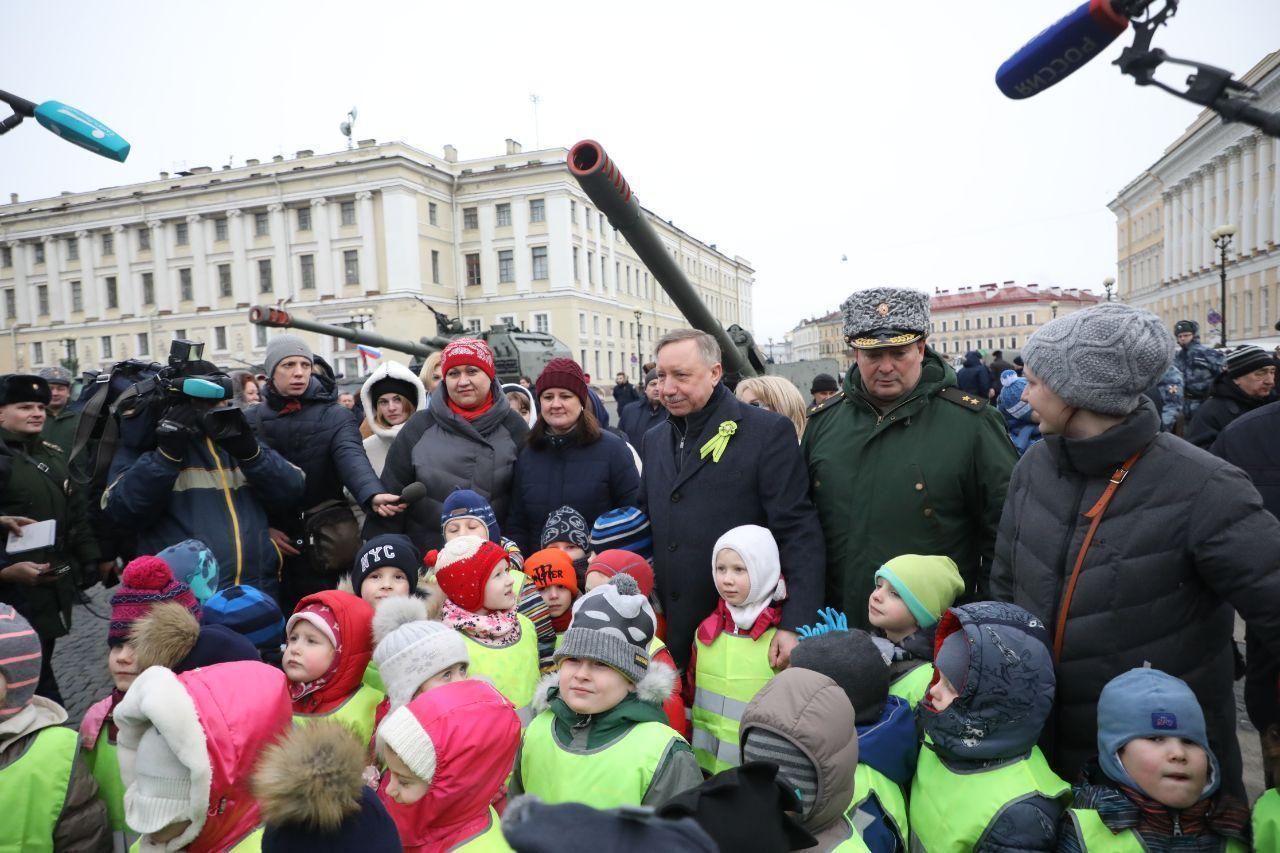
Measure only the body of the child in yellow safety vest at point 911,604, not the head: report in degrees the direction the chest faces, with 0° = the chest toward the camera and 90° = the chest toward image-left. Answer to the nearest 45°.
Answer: approximately 45°

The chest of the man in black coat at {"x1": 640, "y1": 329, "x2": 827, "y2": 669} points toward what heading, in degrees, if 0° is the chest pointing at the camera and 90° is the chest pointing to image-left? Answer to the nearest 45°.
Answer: approximately 45°

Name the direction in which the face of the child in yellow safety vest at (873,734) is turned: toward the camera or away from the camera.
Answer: away from the camera

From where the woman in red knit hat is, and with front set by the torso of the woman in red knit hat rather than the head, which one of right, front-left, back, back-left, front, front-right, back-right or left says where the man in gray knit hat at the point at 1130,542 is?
front-left

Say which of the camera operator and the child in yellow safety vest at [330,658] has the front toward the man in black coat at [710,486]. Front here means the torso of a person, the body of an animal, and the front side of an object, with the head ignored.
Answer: the camera operator

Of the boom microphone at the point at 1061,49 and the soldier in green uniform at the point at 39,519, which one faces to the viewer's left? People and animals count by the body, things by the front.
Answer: the boom microphone

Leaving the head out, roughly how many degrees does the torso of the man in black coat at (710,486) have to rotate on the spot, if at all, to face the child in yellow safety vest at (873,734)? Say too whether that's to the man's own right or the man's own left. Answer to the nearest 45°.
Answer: approximately 90° to the man's own left

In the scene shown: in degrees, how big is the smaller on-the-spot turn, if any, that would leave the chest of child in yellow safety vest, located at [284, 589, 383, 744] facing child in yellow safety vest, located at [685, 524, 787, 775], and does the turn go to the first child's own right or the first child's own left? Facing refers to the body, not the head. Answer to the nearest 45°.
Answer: approximately 135° to the first child's own left

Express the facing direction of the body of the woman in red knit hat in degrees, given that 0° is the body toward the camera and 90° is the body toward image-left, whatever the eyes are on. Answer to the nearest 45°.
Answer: approximately 0°

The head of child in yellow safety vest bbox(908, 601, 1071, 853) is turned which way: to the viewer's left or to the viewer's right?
to the viewer's left

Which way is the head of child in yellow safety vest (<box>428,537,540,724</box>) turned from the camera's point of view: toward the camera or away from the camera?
toward the camera

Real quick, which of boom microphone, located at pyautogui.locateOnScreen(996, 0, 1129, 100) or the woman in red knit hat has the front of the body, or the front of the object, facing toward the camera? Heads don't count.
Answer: the woman in red knit hat

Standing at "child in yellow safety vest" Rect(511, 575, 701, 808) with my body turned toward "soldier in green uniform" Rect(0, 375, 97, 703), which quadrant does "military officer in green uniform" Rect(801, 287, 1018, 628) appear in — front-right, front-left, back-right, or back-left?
back-right

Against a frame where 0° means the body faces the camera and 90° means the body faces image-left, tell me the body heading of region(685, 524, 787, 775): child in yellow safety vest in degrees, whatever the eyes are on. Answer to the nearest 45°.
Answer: approximately 45°

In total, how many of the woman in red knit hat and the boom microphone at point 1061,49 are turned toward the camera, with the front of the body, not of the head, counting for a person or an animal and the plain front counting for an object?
1

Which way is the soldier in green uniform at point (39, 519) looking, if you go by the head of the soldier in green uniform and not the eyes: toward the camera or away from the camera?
toward the camera

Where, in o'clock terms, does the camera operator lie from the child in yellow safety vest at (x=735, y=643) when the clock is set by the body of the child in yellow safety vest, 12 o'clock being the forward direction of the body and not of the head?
The camera operator is roughly at 2 o'clock from the child in yellow safety vest.
